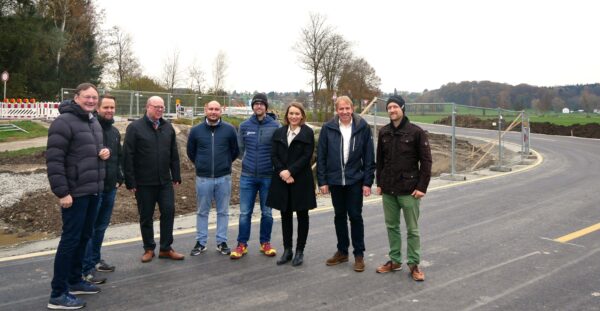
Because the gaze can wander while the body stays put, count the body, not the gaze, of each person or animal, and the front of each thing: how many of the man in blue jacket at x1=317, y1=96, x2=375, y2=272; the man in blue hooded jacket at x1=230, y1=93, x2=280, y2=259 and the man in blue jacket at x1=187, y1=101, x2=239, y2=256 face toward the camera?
3

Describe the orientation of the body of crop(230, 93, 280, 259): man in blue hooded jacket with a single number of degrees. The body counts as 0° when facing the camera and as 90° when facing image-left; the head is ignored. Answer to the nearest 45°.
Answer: approximately 0°

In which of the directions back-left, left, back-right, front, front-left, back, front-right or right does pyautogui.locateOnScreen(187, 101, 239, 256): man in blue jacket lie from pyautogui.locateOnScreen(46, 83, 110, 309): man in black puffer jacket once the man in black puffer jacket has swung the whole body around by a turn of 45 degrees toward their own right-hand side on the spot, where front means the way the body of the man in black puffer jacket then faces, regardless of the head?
back-left

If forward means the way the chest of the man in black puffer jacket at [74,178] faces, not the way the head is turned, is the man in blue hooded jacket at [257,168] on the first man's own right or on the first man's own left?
on the first man's own left

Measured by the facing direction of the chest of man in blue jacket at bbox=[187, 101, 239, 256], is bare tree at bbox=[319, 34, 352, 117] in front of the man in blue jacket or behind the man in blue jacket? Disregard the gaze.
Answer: behind

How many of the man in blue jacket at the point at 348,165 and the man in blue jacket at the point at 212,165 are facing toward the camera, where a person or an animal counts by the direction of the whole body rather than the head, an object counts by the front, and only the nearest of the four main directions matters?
2
